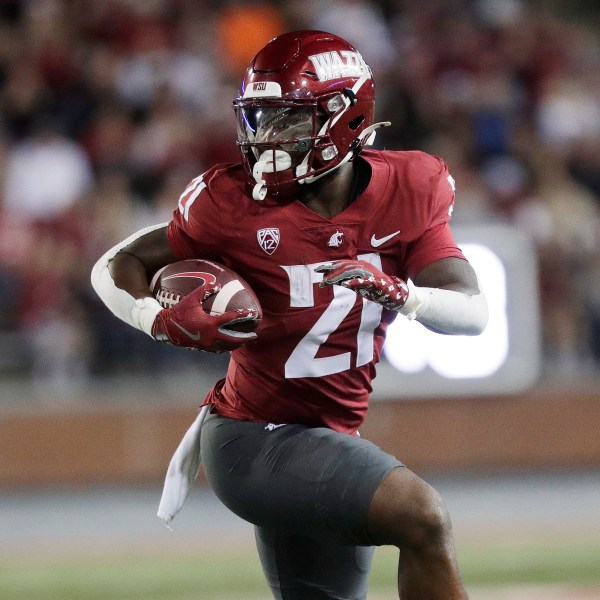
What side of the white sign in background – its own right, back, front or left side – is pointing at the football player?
front

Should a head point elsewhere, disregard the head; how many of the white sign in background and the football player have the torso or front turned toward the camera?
2

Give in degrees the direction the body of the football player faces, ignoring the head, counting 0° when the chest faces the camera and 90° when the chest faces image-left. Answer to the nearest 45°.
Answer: approximately 0°

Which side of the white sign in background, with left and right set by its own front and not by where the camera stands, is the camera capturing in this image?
front

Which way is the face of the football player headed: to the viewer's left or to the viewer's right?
to the viewer's left

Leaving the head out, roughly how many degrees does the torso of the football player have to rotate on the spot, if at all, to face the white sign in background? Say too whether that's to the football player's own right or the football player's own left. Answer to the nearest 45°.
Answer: approximately 180°
